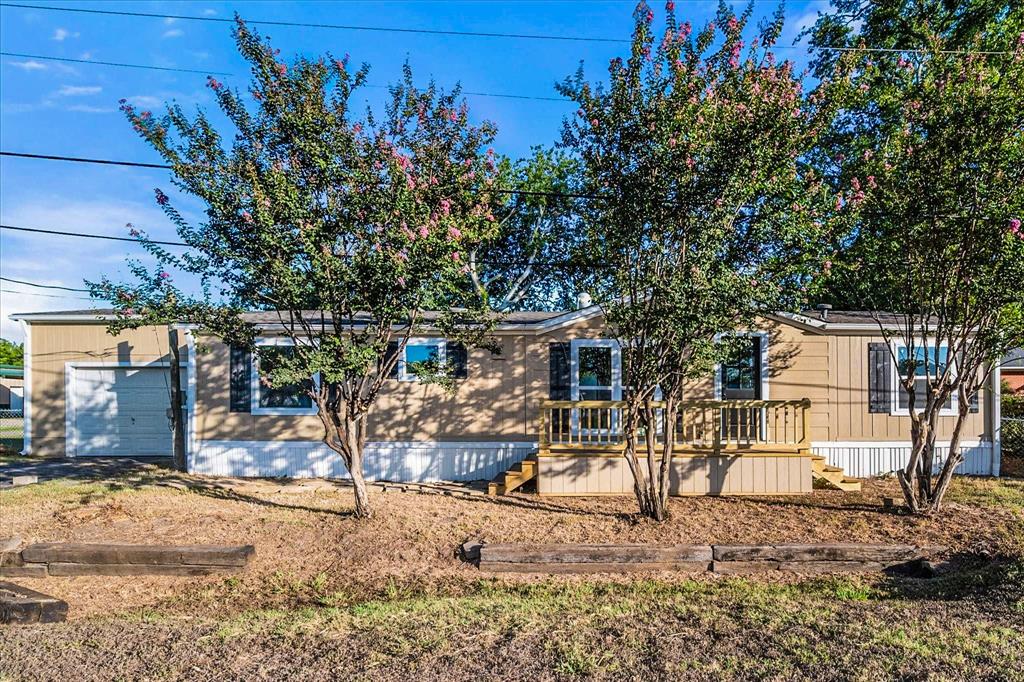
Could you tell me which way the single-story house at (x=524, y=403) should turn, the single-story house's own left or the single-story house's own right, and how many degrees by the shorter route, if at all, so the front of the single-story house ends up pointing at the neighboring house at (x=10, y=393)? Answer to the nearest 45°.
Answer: approximately 135° to the single-story house's own right

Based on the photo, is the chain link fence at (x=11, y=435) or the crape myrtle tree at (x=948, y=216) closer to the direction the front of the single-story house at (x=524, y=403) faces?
the crape myrtle tree

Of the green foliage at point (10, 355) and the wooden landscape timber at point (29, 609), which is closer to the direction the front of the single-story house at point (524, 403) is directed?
the wooden landscape timber

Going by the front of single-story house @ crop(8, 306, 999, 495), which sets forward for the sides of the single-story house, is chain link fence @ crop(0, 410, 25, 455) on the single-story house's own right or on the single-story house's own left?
on the single-story house's own right

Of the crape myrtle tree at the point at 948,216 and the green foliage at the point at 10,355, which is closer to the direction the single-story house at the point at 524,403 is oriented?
the crape myrtle tree

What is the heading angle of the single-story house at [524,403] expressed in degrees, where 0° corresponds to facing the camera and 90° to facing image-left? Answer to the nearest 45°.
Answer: approximately 0°

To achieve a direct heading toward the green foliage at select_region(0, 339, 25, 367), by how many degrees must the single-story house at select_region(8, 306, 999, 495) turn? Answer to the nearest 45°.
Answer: approximately 135° to its right

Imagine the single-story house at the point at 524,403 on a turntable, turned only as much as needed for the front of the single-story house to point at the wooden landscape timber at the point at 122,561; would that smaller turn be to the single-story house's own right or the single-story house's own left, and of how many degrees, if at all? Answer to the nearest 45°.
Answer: approximately 45° to the single-story house's own right
